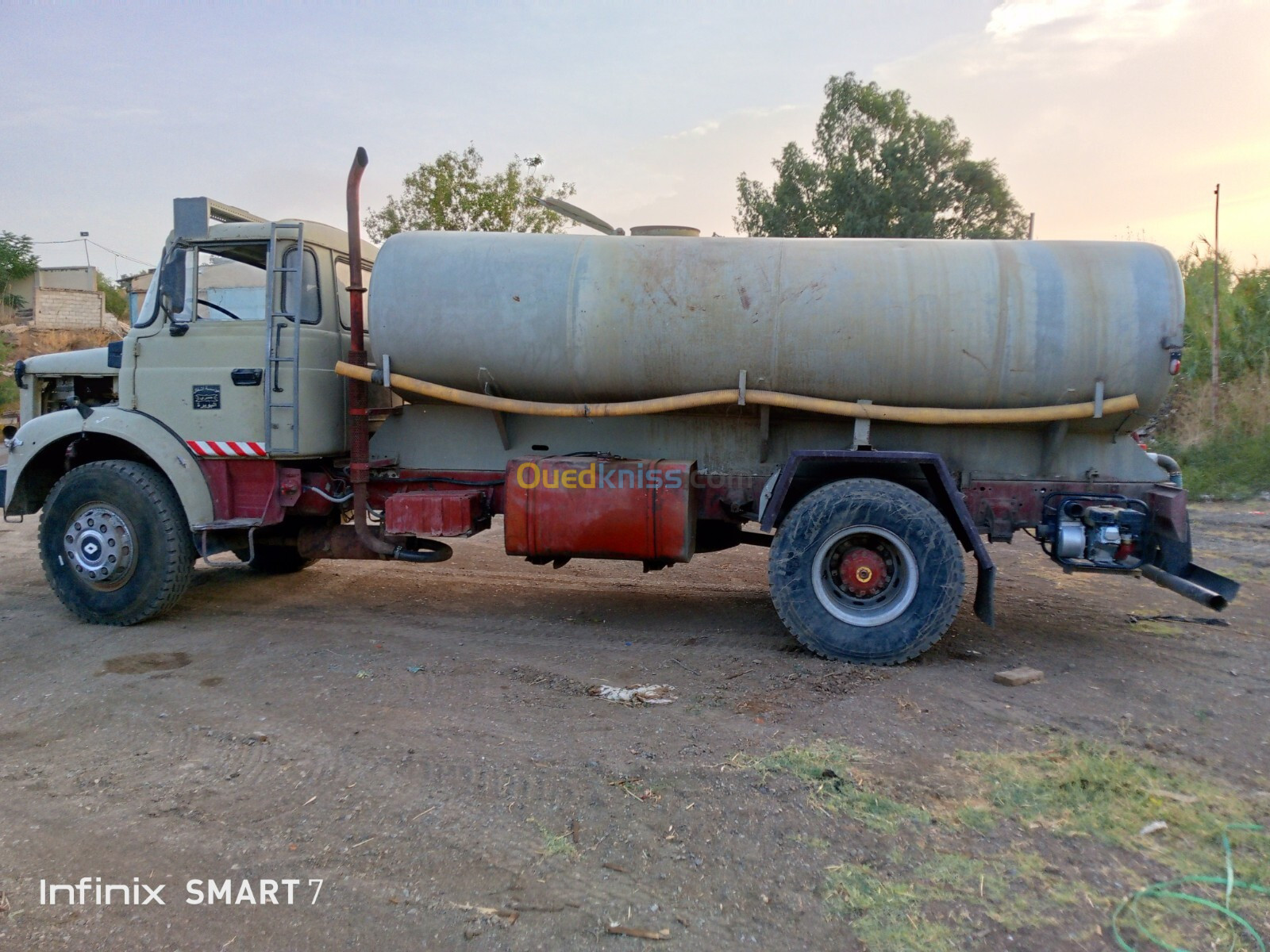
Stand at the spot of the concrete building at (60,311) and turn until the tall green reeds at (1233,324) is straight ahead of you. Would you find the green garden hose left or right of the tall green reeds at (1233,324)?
right

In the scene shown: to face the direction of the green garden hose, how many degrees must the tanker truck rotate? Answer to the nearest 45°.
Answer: approximately 135° to its left

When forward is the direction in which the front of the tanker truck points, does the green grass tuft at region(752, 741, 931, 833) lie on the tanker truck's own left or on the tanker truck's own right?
on the tanker truck's own left

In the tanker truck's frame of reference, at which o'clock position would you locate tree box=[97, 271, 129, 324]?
The tree is roughly at 2 o'clock from the tanker truck.

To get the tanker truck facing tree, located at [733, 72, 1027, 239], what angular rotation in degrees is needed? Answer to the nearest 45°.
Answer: approximately 90° to its right

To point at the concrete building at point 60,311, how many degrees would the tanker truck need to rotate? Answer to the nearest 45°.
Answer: approximately 45° to its right

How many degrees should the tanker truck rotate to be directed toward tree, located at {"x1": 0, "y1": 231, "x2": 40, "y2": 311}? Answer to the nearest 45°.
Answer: approximately 45° to its right

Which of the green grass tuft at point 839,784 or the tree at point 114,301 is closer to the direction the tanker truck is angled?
the tree

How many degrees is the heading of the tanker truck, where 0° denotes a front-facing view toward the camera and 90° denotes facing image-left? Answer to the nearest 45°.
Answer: approximately 90°
